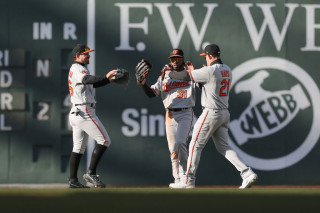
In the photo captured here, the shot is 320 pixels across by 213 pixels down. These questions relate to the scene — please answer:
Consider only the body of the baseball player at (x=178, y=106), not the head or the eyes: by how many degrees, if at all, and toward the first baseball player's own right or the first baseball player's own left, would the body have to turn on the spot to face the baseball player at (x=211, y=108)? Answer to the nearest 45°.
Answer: approximately 45° to the first baseball player's own left

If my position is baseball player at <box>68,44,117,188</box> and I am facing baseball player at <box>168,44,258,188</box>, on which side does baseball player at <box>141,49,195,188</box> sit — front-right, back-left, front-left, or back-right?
front-left

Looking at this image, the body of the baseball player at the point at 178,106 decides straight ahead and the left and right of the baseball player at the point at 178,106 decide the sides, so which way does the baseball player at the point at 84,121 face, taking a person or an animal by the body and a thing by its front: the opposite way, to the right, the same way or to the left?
to the left

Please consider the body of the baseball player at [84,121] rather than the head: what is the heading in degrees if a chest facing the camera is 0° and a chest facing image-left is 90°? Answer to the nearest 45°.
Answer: approximately 270°

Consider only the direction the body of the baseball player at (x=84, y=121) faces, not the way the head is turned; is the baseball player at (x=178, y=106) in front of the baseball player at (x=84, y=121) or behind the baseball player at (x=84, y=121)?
in front

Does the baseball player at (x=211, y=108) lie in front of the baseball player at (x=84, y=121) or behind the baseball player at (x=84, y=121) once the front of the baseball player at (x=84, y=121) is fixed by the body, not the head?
in front

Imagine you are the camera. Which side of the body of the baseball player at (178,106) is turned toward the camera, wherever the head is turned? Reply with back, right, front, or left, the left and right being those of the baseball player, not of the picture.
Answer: front

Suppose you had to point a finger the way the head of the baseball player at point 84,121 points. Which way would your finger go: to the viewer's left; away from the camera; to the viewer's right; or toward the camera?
to the viewer's right
